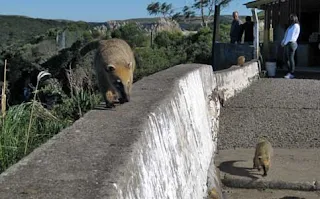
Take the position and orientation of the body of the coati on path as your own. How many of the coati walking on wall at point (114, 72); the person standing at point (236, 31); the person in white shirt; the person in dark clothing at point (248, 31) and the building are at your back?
4

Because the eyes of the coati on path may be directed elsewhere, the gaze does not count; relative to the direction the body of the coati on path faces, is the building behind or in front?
behind

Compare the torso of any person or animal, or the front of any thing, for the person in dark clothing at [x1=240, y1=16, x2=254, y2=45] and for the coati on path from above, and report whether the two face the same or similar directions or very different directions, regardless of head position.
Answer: very different directions

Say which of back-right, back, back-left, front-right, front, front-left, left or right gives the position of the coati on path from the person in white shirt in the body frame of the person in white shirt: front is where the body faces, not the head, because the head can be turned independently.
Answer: left

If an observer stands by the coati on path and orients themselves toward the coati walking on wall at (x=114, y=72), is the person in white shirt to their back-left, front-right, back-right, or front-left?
back-right

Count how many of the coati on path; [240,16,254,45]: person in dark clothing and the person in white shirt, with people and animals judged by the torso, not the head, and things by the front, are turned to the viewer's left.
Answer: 1

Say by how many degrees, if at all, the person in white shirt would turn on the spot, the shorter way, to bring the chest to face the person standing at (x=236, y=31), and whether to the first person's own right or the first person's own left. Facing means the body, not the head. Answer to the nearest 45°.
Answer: approximately 45° to the first person's own right

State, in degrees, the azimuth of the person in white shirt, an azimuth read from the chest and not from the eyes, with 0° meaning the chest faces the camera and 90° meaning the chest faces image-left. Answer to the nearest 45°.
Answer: approximately 90°

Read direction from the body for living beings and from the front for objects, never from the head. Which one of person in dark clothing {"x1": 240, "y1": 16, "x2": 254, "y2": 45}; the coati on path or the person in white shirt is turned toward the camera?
the coati on path

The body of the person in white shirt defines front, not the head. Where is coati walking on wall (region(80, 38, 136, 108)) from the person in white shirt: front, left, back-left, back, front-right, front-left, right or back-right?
left
